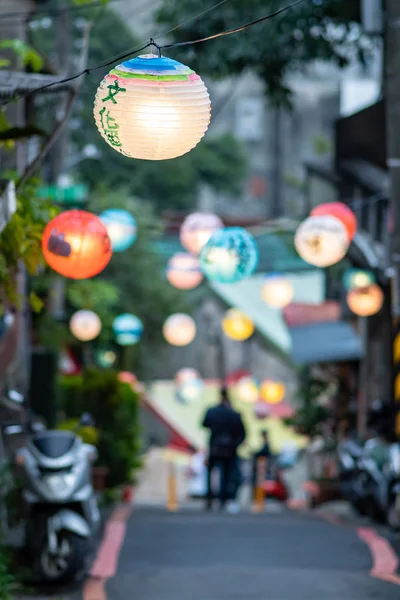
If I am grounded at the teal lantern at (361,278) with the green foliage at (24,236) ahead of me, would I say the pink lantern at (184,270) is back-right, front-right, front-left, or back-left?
front-right

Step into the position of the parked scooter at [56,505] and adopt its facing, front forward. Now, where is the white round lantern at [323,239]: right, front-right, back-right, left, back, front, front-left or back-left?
back-left

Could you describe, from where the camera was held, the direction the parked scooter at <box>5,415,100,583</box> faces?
facing the viewer

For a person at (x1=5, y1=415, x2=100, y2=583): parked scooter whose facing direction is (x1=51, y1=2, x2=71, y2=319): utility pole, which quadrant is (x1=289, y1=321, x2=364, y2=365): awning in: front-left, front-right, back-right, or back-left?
front-right

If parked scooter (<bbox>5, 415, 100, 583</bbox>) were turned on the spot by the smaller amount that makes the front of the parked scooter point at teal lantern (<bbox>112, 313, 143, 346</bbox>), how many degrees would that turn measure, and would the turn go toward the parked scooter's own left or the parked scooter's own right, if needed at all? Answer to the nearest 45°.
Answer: approximately 180°

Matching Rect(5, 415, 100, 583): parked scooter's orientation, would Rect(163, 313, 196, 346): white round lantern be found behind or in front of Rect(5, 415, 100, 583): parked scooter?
behind

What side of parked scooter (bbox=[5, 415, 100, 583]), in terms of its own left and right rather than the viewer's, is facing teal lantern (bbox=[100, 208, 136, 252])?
back

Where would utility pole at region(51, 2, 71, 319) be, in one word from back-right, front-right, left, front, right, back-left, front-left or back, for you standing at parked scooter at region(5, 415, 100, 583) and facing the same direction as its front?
back
